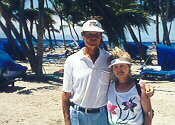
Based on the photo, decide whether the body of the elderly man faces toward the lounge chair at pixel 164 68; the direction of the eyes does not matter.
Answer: no

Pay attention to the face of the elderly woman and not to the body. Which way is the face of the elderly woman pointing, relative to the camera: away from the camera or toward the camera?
toward the camera

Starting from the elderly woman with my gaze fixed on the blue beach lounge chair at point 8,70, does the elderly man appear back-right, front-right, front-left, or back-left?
front-left

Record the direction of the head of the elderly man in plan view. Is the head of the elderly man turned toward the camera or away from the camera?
toward the camera

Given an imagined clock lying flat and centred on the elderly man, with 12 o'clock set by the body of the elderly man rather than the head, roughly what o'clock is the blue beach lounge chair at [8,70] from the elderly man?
The blue beach lounge chair is roughly at 5 o'clock from the elderly man.

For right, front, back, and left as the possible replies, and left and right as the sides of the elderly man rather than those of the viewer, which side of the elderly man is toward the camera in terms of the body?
front

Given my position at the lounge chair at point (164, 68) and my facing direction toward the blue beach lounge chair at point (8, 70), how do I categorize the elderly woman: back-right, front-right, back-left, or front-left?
front-left
